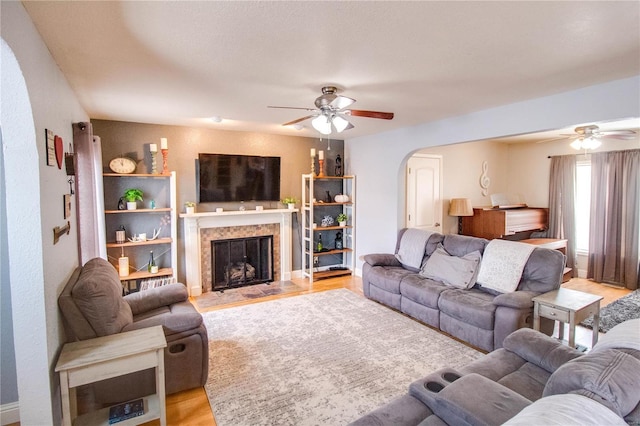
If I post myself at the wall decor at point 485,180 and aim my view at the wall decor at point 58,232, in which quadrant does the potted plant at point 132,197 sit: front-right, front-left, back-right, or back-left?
front-right

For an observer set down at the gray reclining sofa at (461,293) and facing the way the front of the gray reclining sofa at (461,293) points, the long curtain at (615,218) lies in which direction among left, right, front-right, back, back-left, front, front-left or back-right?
back

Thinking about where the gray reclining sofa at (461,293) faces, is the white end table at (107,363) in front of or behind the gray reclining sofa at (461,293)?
in front

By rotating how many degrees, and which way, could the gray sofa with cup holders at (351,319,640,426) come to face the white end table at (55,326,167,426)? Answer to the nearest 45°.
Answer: approximately 45° to its left

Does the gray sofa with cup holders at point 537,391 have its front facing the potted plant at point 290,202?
yes

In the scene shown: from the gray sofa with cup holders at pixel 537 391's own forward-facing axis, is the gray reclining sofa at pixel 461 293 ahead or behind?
ahead

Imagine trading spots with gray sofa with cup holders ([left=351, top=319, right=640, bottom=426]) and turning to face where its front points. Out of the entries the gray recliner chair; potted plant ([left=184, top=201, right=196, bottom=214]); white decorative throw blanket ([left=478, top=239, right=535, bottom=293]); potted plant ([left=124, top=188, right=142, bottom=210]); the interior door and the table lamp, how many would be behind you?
0

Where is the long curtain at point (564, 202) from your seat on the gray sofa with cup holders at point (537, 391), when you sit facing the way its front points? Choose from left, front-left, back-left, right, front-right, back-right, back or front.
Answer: front-right

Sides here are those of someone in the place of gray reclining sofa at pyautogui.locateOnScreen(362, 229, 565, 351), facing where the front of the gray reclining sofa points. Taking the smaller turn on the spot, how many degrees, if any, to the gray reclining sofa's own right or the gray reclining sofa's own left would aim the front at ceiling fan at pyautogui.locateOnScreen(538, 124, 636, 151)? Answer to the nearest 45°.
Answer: approximately 180°

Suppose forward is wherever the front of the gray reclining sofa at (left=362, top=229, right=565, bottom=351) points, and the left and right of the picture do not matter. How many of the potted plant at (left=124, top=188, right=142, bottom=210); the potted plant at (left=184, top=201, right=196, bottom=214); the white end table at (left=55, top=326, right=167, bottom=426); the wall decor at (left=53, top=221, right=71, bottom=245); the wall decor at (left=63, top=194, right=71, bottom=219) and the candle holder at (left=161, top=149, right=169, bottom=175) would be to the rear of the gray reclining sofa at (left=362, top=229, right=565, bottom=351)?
0

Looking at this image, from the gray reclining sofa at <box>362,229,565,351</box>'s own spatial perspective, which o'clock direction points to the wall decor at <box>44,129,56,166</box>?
The wall decor is roughly at 12 o'clock from the gray reclining sofa.

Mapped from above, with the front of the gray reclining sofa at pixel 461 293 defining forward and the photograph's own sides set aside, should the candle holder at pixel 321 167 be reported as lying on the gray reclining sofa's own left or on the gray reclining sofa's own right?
on the gray reclining sofa's own right

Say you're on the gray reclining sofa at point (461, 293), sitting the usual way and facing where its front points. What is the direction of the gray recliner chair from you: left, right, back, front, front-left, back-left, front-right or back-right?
front

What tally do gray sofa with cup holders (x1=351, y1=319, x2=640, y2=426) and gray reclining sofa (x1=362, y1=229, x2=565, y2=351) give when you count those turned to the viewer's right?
0

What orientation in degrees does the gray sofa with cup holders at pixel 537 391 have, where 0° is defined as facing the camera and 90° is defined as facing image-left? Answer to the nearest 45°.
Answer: approximately 135°

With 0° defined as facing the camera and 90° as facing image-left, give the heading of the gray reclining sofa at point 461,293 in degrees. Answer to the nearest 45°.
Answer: approximately 45°

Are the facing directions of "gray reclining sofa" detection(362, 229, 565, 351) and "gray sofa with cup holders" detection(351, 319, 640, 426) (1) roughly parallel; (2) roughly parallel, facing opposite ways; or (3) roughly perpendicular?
roughly perpendicular

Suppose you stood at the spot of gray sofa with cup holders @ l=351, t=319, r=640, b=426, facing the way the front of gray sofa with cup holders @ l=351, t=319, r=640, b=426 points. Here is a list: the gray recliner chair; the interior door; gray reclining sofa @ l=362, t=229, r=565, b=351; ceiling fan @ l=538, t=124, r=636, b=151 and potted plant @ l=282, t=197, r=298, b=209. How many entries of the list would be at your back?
0
